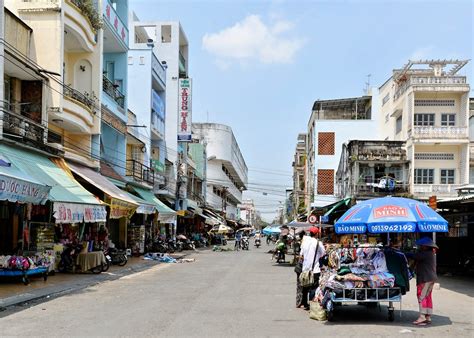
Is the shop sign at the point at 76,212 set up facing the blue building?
no

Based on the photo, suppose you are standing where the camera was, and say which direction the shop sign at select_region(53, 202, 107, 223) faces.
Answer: facing the viewer and to the right of the viewer

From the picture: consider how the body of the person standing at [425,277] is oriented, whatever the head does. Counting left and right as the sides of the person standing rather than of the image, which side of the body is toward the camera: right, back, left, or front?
left

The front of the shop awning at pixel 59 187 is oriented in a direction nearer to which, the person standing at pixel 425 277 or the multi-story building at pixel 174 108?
the person standing

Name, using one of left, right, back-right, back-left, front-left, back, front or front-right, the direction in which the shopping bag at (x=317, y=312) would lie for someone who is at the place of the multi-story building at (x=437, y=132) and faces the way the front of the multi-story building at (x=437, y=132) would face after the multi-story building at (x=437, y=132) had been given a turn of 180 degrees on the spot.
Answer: back

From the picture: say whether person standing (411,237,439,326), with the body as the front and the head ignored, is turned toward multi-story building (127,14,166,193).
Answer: no

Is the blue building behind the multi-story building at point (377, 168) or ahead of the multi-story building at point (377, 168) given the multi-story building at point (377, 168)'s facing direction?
ahead

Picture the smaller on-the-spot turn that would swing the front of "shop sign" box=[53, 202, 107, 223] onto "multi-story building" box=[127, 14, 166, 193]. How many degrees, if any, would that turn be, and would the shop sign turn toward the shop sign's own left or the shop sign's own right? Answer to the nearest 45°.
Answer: approximately 135° to the shop sign's own left

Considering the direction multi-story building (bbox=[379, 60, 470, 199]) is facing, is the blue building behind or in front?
in front

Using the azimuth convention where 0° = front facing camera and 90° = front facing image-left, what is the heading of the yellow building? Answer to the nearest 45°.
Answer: approximately 315°

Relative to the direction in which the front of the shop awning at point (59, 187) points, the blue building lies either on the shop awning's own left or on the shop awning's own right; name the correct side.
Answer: on the shop awning's own left
